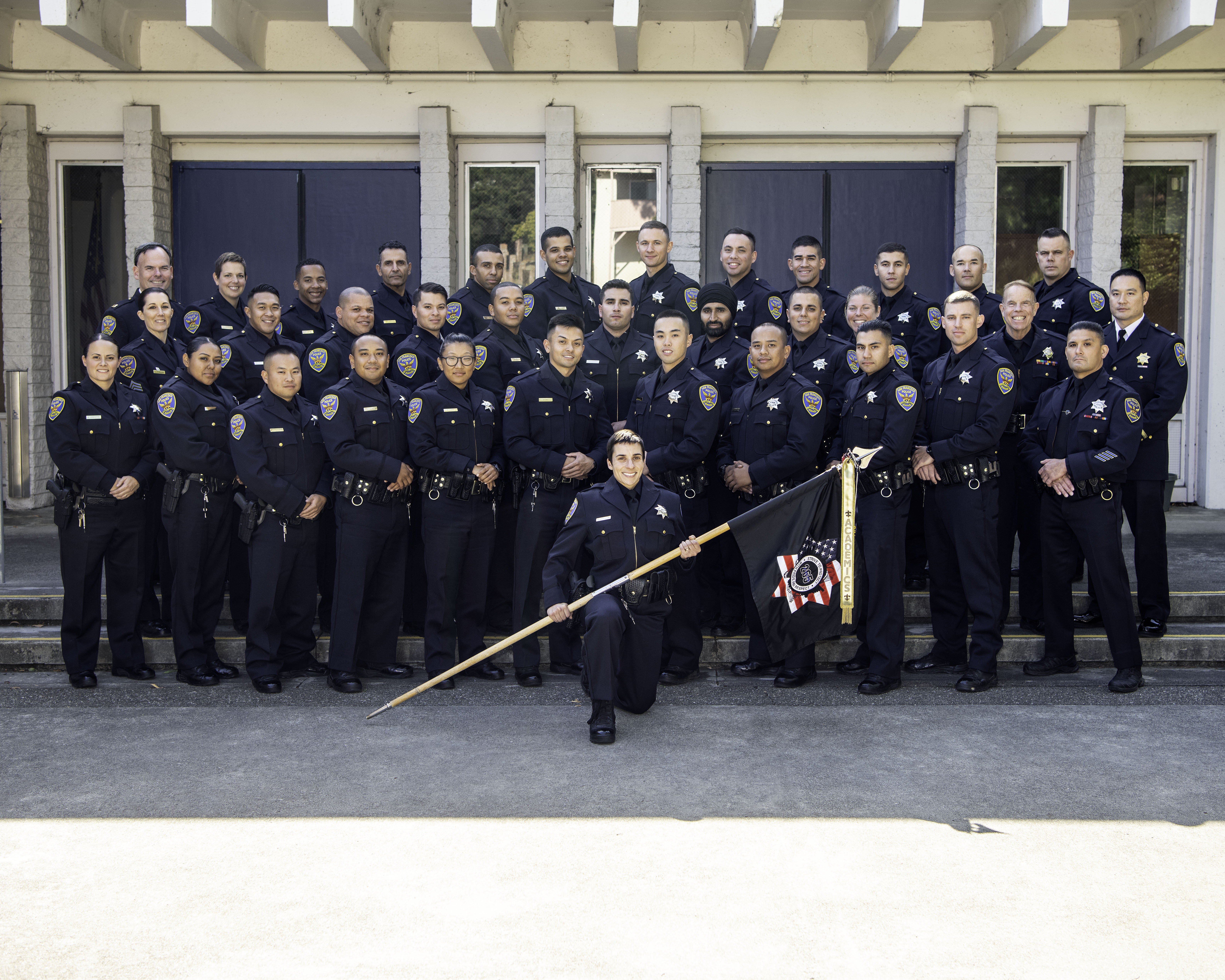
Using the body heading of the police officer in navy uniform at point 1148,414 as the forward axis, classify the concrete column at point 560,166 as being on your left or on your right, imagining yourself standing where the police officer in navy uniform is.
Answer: on your right

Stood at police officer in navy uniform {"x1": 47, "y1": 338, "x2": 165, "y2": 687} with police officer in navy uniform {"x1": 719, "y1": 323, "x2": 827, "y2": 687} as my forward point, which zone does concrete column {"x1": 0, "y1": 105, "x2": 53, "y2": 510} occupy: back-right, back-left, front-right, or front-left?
back-left

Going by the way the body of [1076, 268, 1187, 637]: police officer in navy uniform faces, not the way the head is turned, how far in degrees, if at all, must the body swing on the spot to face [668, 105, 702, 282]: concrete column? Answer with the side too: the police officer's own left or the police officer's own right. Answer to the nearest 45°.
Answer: approximately 90° to the police officer's own right

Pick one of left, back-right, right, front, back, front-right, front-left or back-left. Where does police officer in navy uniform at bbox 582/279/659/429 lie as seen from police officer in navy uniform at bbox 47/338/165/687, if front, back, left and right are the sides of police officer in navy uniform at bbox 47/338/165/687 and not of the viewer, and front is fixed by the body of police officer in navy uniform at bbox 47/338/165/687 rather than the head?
front-left

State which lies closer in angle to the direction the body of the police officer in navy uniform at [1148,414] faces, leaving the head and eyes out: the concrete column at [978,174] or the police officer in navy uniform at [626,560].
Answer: the police officer in navy uniform

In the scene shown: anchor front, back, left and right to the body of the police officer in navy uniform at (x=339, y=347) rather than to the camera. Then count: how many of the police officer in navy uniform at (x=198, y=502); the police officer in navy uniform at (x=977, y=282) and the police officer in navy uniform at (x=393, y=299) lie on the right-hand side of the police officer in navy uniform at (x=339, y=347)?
1

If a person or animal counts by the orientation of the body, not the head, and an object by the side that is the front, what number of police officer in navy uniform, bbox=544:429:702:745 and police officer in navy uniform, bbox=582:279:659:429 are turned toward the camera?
2

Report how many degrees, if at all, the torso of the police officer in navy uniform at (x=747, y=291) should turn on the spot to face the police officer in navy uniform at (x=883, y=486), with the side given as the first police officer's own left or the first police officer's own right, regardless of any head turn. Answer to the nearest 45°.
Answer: approximately 90° to the first police officer's own left

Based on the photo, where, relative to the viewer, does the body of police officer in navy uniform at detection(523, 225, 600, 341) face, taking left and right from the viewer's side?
facing the viewer and to the right of the viewer

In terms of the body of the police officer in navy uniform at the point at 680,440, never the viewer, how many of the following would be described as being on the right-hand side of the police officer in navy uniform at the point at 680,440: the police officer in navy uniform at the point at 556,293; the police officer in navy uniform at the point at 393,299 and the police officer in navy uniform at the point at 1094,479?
2

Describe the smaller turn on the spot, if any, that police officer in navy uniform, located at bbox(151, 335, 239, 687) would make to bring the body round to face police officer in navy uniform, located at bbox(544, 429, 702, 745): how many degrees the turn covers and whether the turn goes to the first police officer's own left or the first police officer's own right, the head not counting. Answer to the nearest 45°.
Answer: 0° — they already face them

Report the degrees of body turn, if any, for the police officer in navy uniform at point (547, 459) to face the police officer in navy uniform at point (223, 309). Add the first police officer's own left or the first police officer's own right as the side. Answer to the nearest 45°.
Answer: approximately 180°

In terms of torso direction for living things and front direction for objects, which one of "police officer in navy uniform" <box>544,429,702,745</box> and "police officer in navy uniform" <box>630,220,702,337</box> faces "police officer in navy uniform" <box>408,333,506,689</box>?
"police officer in navy uniform" <box>630,220,702,337</box>

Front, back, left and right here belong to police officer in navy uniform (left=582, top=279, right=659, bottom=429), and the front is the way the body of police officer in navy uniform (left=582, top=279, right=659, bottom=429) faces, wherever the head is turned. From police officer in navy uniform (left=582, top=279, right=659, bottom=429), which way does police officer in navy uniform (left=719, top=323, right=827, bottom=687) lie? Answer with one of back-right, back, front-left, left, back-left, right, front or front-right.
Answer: front-left
